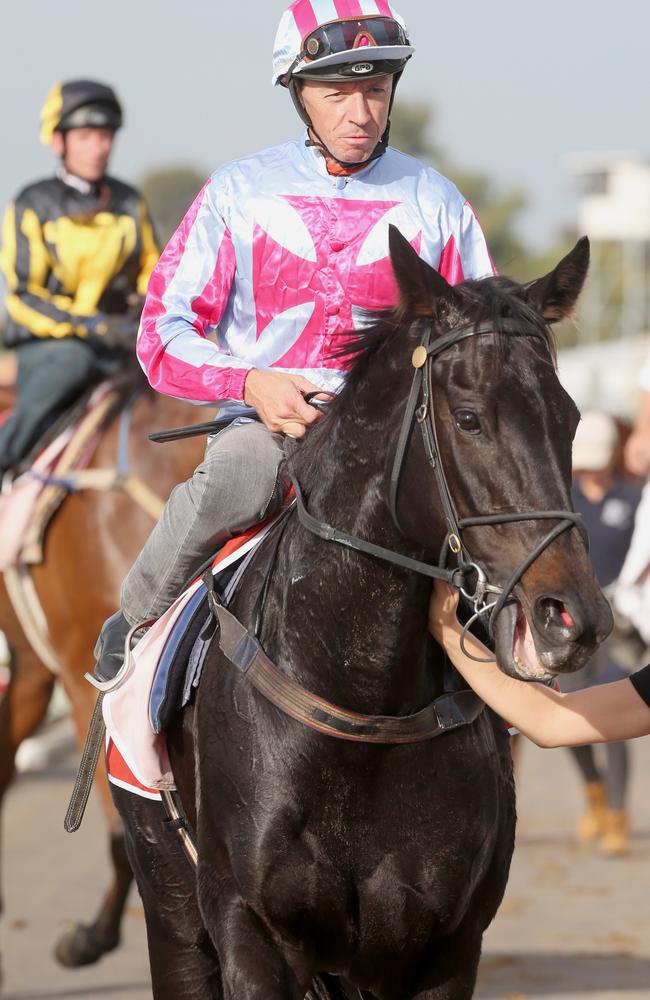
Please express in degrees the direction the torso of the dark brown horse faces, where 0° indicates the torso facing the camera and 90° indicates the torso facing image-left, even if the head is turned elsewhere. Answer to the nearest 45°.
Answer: approximately 315°

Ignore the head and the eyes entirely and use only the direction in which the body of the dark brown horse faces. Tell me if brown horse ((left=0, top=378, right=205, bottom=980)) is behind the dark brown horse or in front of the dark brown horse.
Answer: behind

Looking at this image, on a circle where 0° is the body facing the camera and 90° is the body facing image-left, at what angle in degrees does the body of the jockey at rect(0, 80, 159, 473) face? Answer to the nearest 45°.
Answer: approximately 315°
